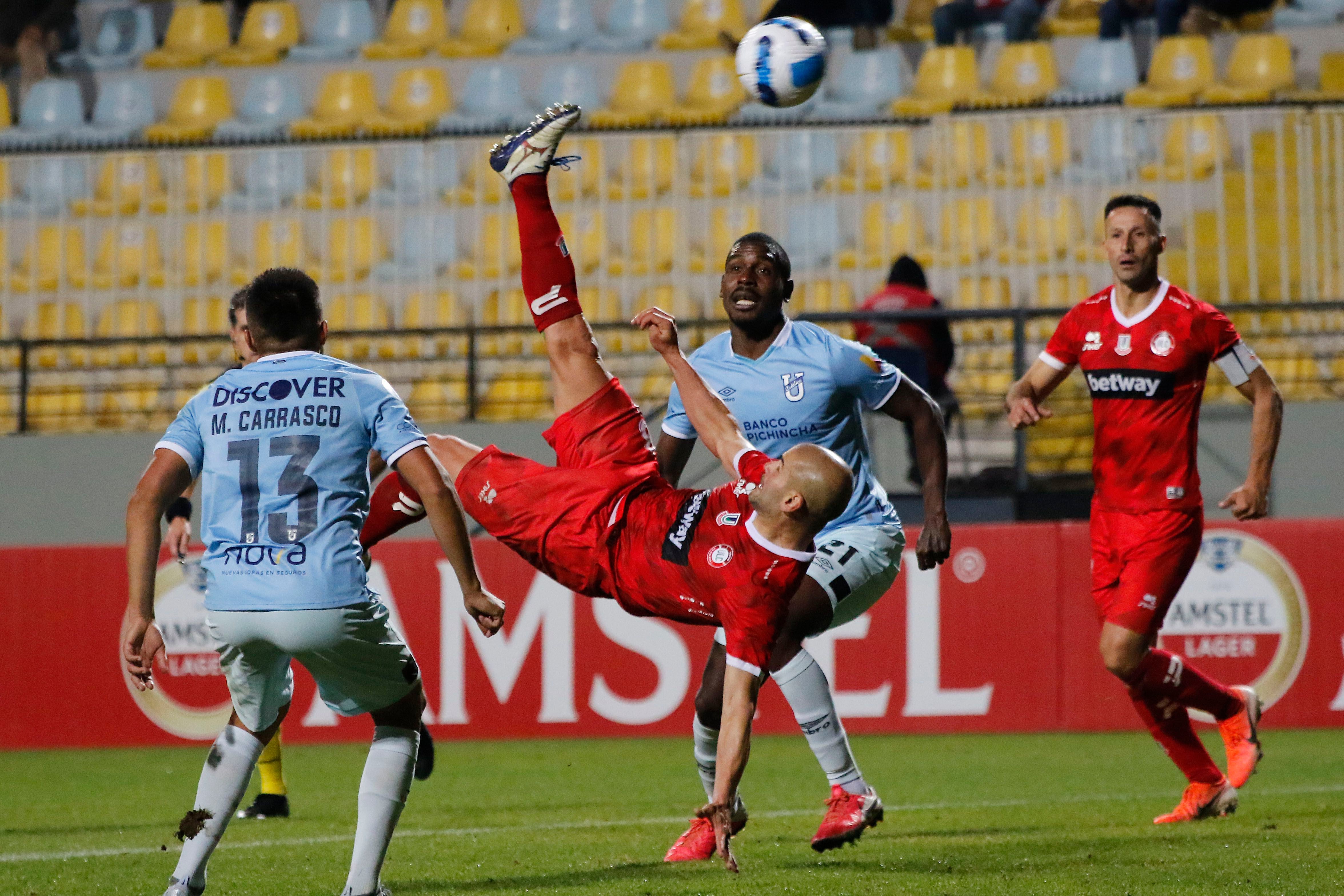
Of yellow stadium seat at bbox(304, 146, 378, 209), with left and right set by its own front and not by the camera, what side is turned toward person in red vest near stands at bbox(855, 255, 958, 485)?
left

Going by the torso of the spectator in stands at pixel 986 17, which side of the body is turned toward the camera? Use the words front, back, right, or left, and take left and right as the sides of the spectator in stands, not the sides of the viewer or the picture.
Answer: front

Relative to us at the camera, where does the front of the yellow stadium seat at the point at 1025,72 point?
facing the viewer and to the left of the viewer

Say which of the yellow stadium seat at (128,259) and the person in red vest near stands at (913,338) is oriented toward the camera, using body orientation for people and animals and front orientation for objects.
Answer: the yellow stadium seat

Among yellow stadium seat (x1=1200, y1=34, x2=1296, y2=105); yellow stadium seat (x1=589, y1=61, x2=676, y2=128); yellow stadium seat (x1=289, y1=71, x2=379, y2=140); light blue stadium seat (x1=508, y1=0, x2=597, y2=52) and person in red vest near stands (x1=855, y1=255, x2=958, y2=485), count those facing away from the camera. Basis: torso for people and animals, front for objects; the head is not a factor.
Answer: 1

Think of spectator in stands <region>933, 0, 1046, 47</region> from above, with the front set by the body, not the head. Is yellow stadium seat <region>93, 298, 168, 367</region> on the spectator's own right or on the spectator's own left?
on the spectator's own right

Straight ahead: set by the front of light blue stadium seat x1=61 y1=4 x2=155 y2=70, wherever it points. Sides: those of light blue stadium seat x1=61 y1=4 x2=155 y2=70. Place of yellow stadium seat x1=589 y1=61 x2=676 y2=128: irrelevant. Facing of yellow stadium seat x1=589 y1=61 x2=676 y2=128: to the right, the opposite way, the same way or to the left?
the same way

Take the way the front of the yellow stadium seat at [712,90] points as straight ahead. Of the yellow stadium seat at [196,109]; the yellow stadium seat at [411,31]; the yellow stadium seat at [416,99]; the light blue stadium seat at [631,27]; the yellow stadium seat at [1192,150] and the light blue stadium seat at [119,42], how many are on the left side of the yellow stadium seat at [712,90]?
1

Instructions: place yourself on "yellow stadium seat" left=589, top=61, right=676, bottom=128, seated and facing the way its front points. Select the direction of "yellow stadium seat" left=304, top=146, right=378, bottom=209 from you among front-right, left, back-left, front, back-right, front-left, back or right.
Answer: front

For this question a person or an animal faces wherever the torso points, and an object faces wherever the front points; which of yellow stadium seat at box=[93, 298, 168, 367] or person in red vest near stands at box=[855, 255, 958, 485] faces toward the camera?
the yellow stadium seat

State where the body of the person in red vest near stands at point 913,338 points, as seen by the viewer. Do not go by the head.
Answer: away from the camera

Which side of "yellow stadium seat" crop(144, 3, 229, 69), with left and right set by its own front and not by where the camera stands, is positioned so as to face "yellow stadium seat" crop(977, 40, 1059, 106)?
left

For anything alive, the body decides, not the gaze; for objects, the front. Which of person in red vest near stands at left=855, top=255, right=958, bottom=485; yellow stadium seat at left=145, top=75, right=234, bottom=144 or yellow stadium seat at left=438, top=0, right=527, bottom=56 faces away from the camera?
the person in red vest near stands

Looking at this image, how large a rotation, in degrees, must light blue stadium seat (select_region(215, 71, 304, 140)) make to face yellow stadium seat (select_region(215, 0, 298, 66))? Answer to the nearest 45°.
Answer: approximately 135° to its right

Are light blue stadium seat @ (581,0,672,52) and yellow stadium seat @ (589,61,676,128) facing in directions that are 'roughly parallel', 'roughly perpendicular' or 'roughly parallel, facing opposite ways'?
roughly parallel

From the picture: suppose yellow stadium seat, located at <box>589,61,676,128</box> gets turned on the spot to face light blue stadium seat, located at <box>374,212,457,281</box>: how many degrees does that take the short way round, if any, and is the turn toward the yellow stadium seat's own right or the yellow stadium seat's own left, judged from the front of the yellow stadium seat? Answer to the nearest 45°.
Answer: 0° — it already faces it
